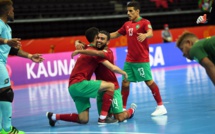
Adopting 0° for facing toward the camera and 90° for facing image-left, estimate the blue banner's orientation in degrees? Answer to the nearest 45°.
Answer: approximately 0°
